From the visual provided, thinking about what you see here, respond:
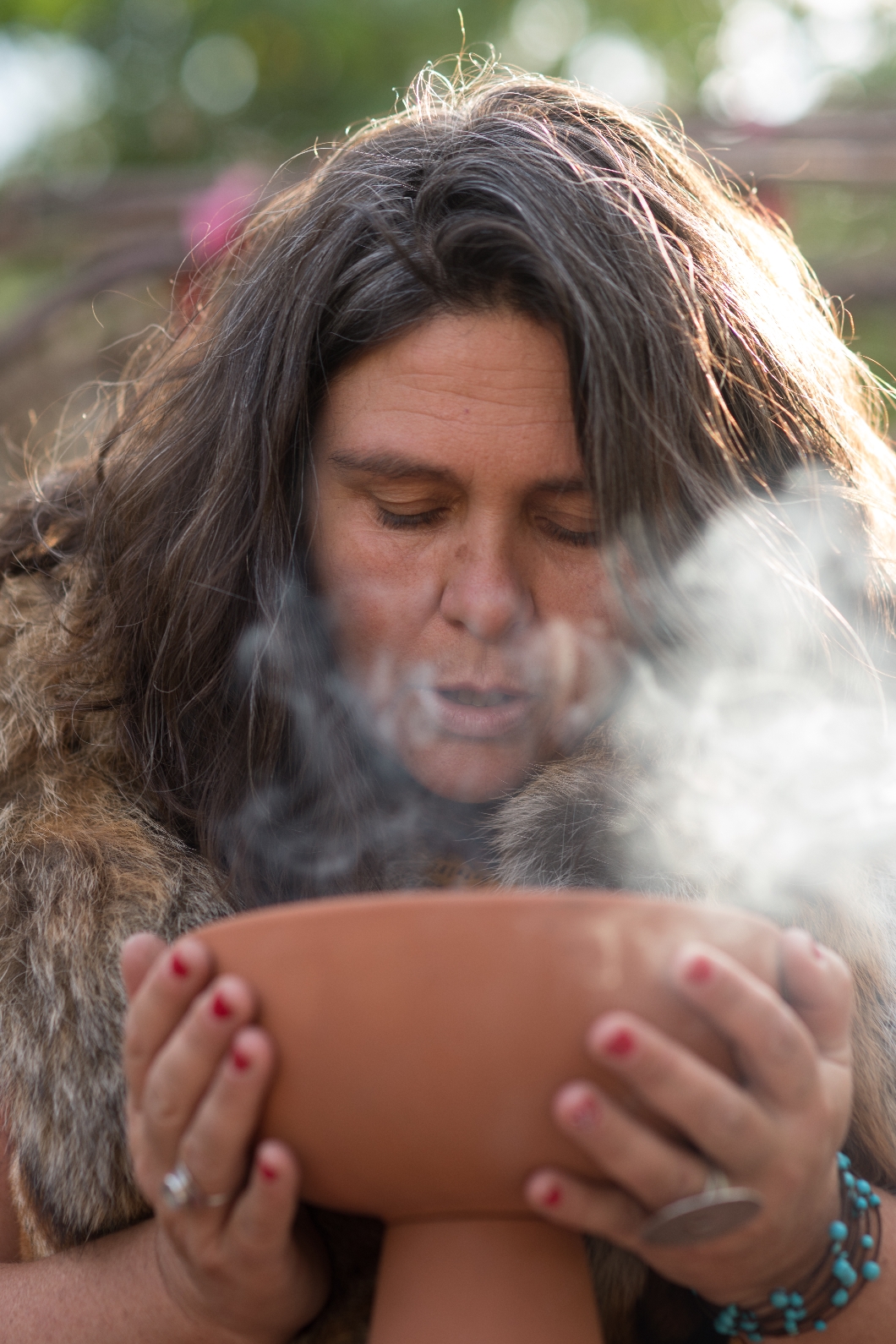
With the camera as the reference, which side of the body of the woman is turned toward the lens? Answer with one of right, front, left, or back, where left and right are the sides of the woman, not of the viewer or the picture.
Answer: front
